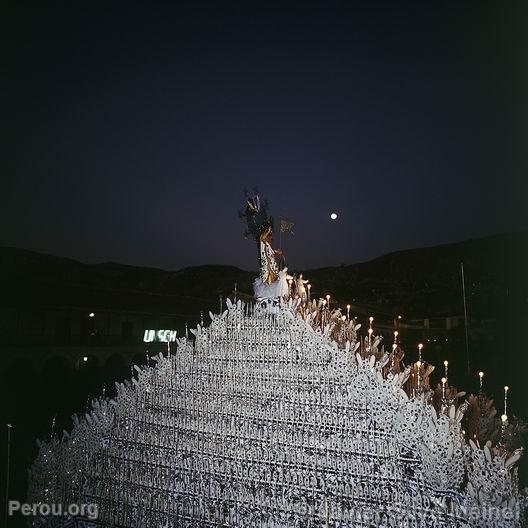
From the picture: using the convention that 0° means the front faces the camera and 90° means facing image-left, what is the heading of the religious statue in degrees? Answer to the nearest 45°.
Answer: approximately 45°
